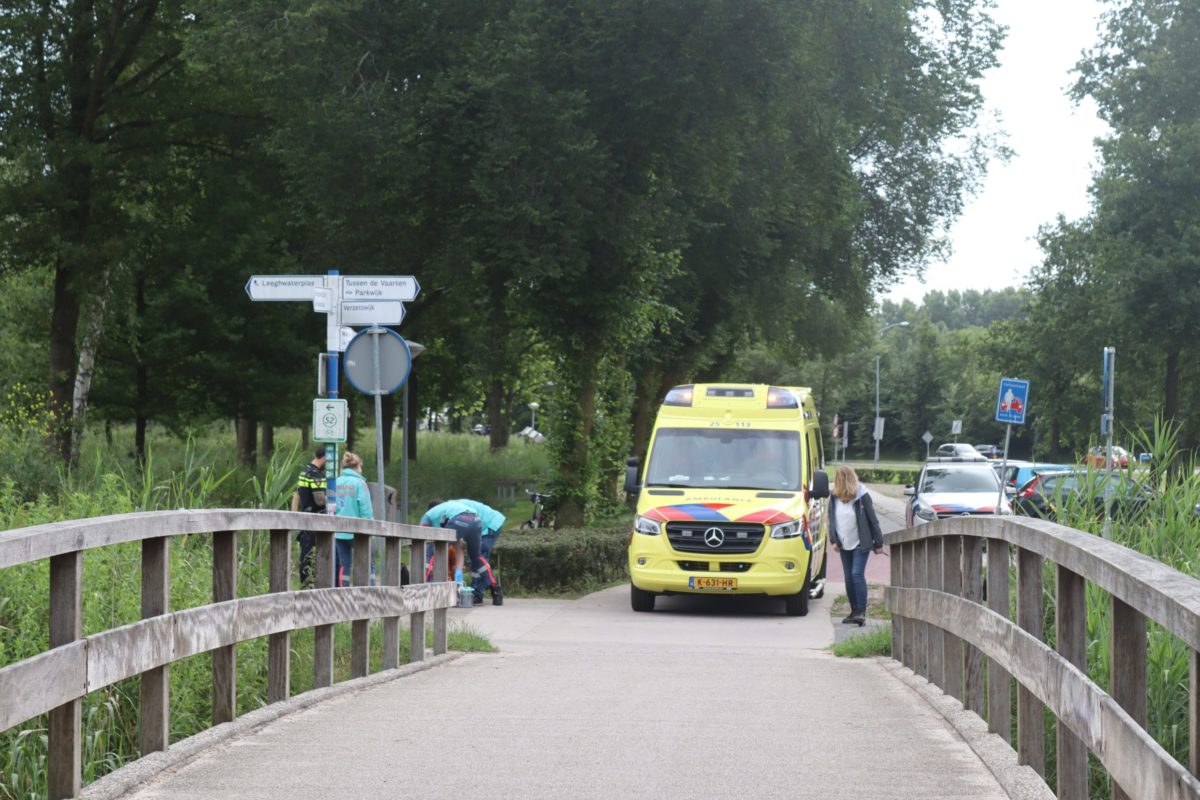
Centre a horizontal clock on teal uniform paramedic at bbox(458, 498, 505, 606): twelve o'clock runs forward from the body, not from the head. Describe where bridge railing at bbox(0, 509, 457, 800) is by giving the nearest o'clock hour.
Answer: The bridge railing is roughly at 9 o'clock from the teal uniform paramedic.

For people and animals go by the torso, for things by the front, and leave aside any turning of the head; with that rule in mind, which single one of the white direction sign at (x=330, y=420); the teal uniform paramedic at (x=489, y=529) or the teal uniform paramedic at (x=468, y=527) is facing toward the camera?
the white direction sign

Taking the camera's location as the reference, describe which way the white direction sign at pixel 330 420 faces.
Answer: facing the viewer

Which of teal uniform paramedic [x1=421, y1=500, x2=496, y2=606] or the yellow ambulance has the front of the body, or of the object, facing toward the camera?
the yellow ambulance

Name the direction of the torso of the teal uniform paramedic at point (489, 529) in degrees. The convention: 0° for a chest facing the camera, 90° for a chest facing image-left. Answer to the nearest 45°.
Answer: approximately 90°

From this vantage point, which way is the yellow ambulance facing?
toward the camera

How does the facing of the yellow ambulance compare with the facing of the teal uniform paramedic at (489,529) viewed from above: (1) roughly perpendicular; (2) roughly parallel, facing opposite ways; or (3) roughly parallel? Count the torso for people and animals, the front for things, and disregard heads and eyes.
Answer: roughly perpendicular

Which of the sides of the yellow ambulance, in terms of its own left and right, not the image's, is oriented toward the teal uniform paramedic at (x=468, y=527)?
right

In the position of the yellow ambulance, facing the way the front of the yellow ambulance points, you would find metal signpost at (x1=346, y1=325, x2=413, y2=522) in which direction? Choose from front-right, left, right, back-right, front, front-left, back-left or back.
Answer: front-right

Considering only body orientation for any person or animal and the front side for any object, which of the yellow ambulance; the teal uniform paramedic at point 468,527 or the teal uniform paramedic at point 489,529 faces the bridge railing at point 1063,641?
the yellow ambulance

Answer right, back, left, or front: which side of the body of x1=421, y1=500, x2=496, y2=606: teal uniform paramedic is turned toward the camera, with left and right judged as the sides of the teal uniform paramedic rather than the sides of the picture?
left
